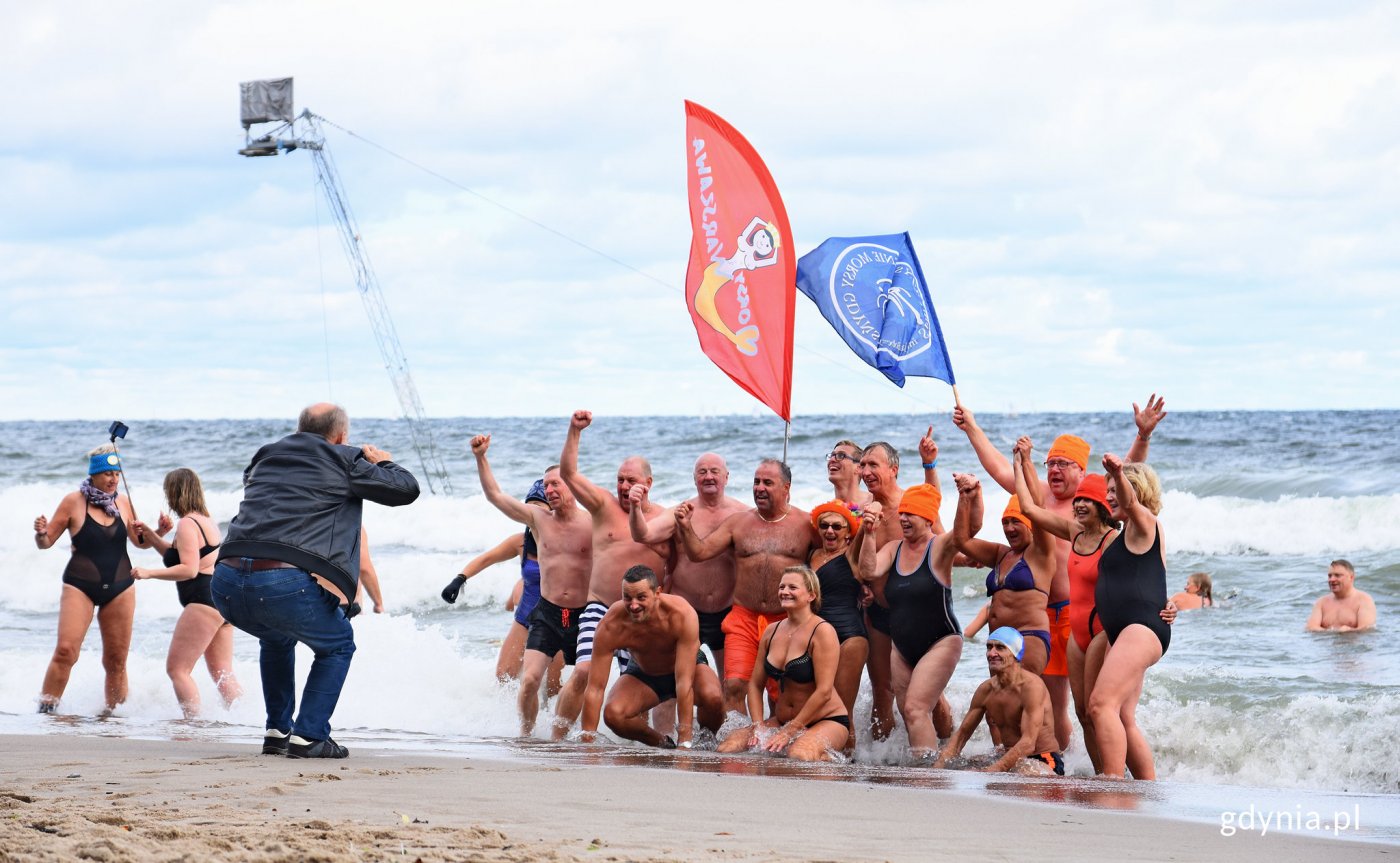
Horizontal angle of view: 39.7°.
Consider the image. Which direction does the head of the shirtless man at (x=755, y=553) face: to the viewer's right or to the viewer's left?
to the viewer's left

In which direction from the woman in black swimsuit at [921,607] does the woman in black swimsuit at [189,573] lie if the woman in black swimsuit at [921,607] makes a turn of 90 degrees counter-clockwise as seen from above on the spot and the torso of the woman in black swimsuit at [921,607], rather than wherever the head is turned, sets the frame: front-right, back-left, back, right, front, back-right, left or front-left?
back-right

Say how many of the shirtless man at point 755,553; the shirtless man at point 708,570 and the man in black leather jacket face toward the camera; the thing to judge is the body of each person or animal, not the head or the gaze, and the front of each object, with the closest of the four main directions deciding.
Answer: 2

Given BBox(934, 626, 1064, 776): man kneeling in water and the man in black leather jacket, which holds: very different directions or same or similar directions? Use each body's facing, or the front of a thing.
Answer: very different directions

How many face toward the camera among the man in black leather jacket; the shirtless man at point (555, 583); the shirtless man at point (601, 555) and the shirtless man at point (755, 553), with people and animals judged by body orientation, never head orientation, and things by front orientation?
3

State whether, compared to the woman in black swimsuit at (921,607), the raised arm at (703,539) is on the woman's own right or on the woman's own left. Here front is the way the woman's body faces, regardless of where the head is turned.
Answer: on the woman's own right

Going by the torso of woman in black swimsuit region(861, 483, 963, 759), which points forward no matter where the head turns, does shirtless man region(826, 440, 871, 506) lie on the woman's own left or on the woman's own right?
on the woman's own right

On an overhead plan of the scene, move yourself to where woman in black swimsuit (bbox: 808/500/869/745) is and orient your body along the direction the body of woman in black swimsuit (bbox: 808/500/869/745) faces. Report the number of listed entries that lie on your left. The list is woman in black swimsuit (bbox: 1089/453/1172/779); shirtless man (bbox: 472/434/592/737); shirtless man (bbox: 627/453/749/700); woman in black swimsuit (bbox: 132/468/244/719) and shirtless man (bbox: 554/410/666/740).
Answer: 1

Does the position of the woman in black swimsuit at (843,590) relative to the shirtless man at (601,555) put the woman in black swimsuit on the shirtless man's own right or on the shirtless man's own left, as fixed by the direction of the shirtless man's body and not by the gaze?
on the shirtless man's own left

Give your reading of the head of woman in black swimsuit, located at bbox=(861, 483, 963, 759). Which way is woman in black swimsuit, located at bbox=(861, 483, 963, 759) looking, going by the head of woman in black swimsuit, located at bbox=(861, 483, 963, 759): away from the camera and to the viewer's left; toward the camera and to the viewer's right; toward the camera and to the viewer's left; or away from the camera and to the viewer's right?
toward the camera and to the viewer's left

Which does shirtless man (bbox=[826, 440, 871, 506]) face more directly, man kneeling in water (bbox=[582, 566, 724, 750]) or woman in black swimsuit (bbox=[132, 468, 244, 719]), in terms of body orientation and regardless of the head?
the man kneeling in water

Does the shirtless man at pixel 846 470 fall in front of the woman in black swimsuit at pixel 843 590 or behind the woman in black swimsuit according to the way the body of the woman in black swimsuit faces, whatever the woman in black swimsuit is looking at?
behind

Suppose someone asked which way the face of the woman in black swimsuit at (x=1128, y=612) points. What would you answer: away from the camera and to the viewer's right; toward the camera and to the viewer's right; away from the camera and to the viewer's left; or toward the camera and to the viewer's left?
toward the camera and to the viewer's left

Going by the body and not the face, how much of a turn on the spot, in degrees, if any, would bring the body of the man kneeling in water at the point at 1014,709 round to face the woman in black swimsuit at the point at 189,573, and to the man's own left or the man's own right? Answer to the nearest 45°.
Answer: approximately 45° to the man's own right
